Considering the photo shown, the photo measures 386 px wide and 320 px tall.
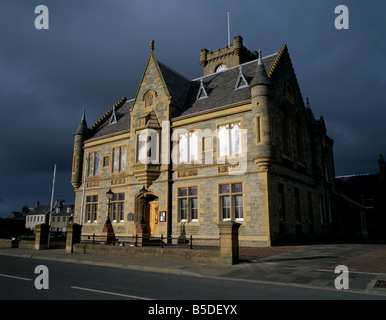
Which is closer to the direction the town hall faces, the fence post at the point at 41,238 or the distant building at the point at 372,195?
the fence post

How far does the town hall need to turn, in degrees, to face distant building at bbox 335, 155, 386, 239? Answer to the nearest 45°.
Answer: approximately 180°

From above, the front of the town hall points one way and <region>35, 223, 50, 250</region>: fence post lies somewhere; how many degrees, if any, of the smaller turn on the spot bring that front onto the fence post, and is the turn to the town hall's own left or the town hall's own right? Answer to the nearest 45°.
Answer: approximately 45° to the town hall's own right

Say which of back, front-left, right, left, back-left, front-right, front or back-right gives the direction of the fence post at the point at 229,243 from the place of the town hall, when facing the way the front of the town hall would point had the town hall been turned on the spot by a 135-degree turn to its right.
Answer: back

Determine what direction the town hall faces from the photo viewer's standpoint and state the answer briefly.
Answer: facing the viewer and to the left of the viewer
